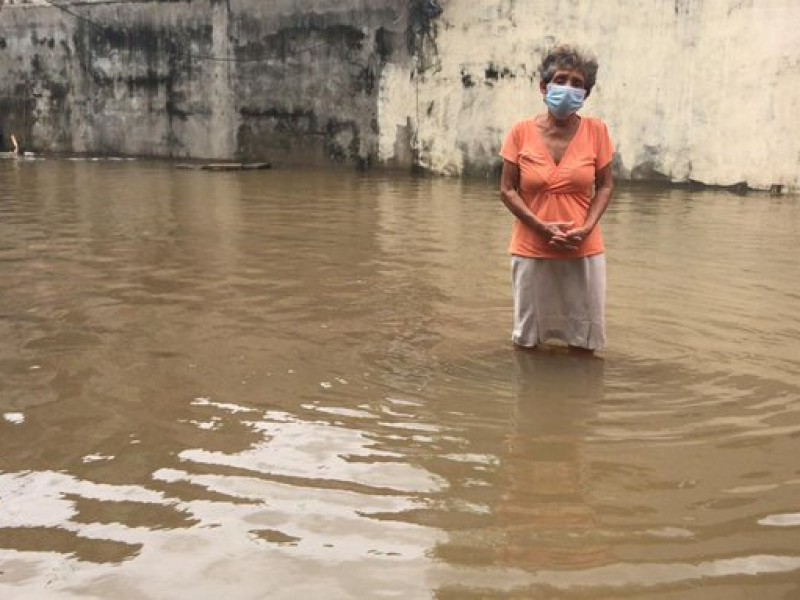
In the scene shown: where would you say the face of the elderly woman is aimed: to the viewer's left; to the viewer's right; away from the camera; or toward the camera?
toward the camera

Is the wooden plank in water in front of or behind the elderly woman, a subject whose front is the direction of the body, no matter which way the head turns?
behind

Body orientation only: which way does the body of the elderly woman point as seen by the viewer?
toward the camera
